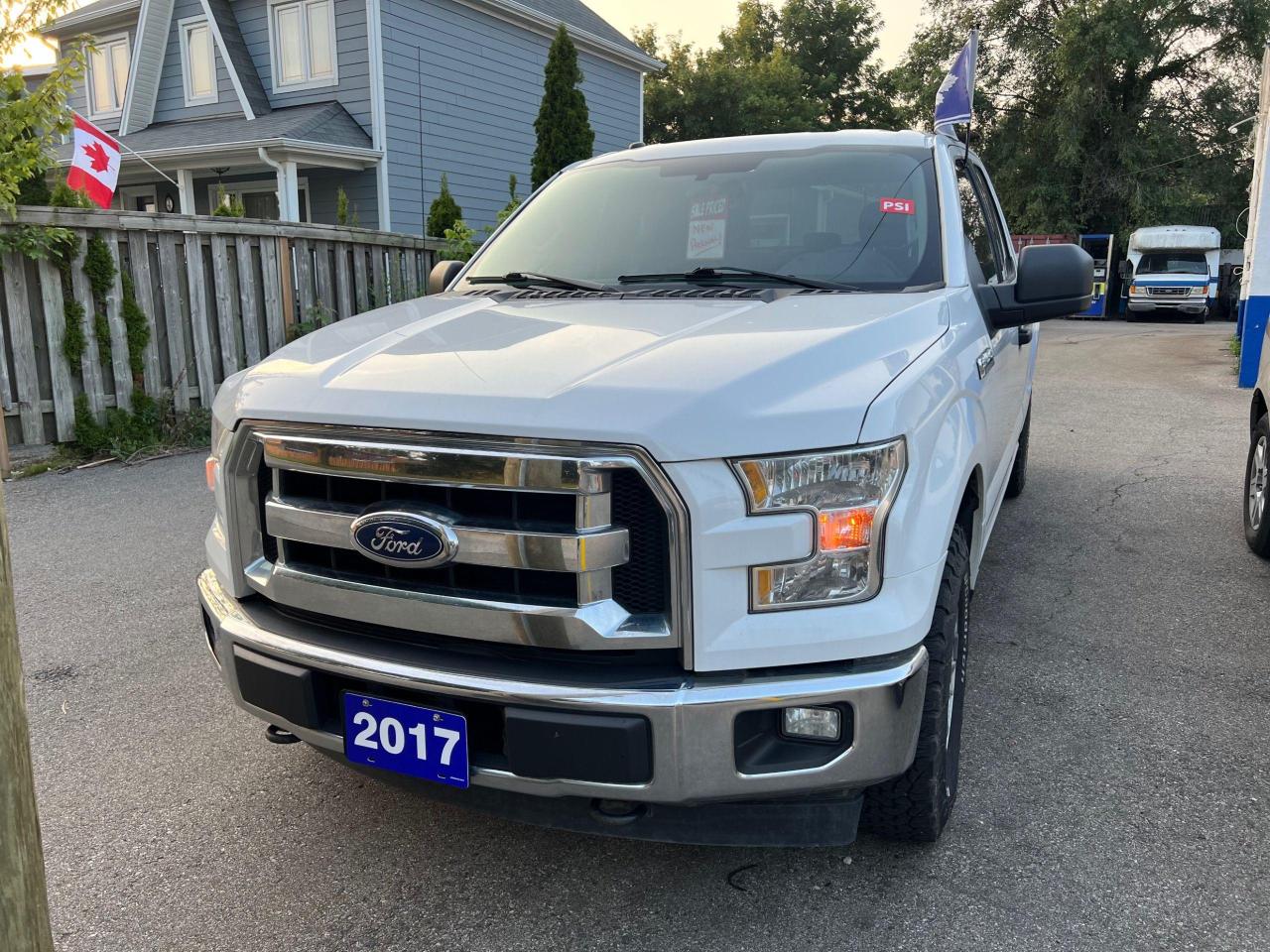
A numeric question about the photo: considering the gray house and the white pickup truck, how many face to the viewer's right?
0

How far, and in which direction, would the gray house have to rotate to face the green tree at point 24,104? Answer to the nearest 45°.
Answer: approximately 45° to its left

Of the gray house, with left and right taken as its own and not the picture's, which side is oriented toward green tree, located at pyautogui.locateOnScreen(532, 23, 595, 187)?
left

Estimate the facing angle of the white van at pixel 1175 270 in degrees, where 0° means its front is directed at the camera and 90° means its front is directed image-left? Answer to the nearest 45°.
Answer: approximately 0°

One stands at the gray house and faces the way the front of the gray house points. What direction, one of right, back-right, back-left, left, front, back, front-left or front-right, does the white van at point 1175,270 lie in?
back-left

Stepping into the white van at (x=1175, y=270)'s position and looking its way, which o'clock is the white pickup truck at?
The white pickup truck is roughly at 12 o'clock from the white van.

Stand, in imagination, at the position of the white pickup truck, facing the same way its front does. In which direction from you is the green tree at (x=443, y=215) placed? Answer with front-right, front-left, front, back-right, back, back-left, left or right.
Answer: back-right

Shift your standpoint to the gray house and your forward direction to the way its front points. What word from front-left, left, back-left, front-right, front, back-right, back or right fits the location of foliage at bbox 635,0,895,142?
back

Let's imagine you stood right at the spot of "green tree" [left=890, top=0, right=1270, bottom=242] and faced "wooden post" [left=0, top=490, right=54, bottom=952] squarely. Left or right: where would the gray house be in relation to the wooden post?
right
